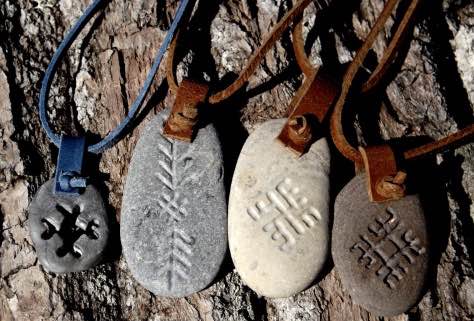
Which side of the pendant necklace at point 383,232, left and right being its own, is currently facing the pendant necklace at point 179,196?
right

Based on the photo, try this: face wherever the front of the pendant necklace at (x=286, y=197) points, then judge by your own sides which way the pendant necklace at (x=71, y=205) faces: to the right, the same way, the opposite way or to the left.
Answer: the same way

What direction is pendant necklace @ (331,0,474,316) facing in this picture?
toward the camera

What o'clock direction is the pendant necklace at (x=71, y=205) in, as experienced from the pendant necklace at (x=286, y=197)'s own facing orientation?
the pendant necklace at (x=71, y=205) is roughly at 3 o'clock from the pendant necklace at (x=286, y=197).

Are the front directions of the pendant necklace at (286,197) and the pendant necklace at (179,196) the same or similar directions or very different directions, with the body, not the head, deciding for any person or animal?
same or similar directions

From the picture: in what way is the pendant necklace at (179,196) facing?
toward the camera

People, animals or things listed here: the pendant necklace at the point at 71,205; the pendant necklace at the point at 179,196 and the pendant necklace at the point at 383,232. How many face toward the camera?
3

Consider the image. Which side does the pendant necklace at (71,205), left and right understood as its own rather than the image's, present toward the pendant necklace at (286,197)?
left

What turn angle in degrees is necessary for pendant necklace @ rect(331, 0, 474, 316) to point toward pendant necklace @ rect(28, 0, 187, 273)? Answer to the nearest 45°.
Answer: approximately 90° to its right

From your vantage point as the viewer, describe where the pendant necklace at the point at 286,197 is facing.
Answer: facing the viewer

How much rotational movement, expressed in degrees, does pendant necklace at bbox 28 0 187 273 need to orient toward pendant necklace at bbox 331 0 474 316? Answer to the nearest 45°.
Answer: approximately 45° to its left

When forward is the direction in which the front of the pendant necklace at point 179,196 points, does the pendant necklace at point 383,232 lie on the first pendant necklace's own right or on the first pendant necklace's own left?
on the first pendant necklace's own left

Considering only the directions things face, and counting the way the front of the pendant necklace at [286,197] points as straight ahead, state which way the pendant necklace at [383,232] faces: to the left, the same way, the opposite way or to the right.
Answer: the same way

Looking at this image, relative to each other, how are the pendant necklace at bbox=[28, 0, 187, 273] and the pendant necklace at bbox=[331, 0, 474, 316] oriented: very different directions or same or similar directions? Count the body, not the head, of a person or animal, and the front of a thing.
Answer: same or similar directions
